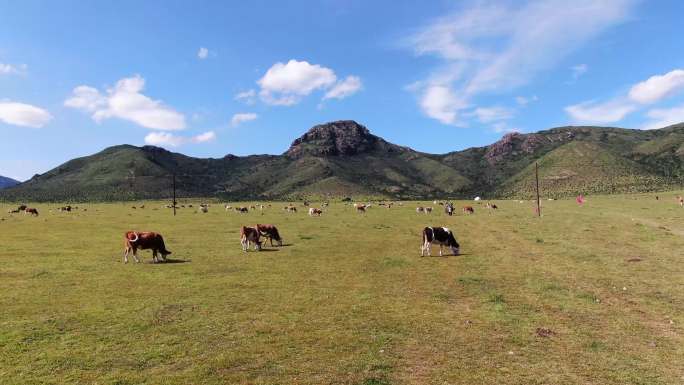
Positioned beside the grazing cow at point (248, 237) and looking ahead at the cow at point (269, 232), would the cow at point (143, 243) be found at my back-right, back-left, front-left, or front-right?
back-left

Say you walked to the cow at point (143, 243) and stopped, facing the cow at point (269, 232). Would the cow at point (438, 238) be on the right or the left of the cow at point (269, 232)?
right
